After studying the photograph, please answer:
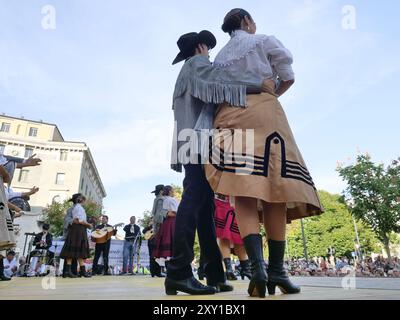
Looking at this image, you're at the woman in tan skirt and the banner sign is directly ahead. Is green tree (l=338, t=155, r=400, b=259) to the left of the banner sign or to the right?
right

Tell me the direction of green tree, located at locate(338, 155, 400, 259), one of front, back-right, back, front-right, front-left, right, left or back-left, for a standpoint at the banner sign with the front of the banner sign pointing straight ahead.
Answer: left

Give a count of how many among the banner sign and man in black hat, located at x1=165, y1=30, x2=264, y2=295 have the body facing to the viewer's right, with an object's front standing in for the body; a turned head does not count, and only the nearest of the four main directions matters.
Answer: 1

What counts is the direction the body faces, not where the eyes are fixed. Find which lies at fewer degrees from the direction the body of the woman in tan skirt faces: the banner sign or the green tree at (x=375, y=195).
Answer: the green tree

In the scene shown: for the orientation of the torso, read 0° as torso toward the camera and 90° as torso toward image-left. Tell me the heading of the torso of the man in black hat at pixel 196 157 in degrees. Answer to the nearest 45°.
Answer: approximately 270°

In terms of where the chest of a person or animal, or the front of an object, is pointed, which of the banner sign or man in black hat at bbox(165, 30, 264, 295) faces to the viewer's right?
the man in black hat

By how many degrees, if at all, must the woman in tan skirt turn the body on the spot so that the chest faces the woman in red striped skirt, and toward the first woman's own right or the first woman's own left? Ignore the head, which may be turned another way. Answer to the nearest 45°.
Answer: approximately 45° to the first woman's own left

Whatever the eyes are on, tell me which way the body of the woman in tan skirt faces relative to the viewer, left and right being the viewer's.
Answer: facing away from the viewer and to the right of the viewer

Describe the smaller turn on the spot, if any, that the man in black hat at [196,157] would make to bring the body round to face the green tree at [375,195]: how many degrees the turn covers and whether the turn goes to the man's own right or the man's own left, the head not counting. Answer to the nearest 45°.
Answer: approximately 45° to the man's own left
